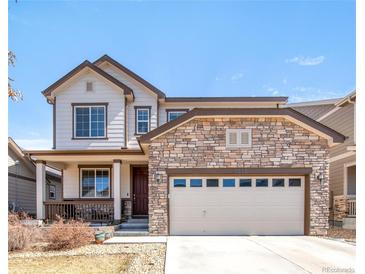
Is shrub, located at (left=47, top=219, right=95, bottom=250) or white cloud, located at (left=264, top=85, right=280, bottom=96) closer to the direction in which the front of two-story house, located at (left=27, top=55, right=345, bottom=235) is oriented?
the shrub

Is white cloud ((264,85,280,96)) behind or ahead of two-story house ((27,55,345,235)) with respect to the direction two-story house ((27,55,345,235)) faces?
behind

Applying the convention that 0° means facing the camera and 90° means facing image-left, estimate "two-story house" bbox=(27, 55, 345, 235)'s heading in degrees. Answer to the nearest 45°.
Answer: approximately 0°

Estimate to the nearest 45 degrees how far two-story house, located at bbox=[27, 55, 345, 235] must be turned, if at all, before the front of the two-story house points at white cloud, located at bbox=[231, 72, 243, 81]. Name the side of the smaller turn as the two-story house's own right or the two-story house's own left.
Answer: approximately 180°
